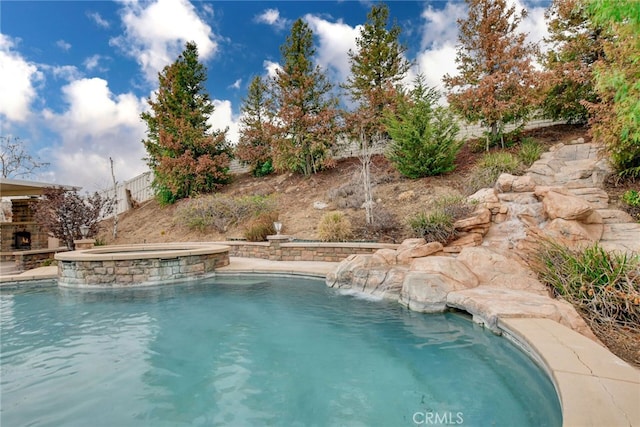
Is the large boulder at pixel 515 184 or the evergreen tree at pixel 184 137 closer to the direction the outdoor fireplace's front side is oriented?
the large boulder

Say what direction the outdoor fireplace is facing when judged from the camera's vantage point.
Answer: facing the viewer and to the right of the viewer

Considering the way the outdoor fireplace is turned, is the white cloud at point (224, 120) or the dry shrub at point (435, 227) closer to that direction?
the dry shrub

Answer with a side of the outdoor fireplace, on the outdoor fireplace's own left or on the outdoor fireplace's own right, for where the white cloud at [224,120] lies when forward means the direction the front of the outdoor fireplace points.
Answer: on the outdoor fireplace's own left

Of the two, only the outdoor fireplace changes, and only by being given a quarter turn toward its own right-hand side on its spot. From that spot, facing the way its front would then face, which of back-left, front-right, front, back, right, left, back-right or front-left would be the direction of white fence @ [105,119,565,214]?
back
